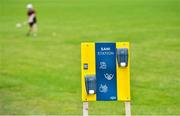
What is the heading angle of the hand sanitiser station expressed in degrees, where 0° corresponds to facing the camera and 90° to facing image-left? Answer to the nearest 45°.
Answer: approximately 0°

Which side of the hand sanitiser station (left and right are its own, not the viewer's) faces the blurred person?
back
